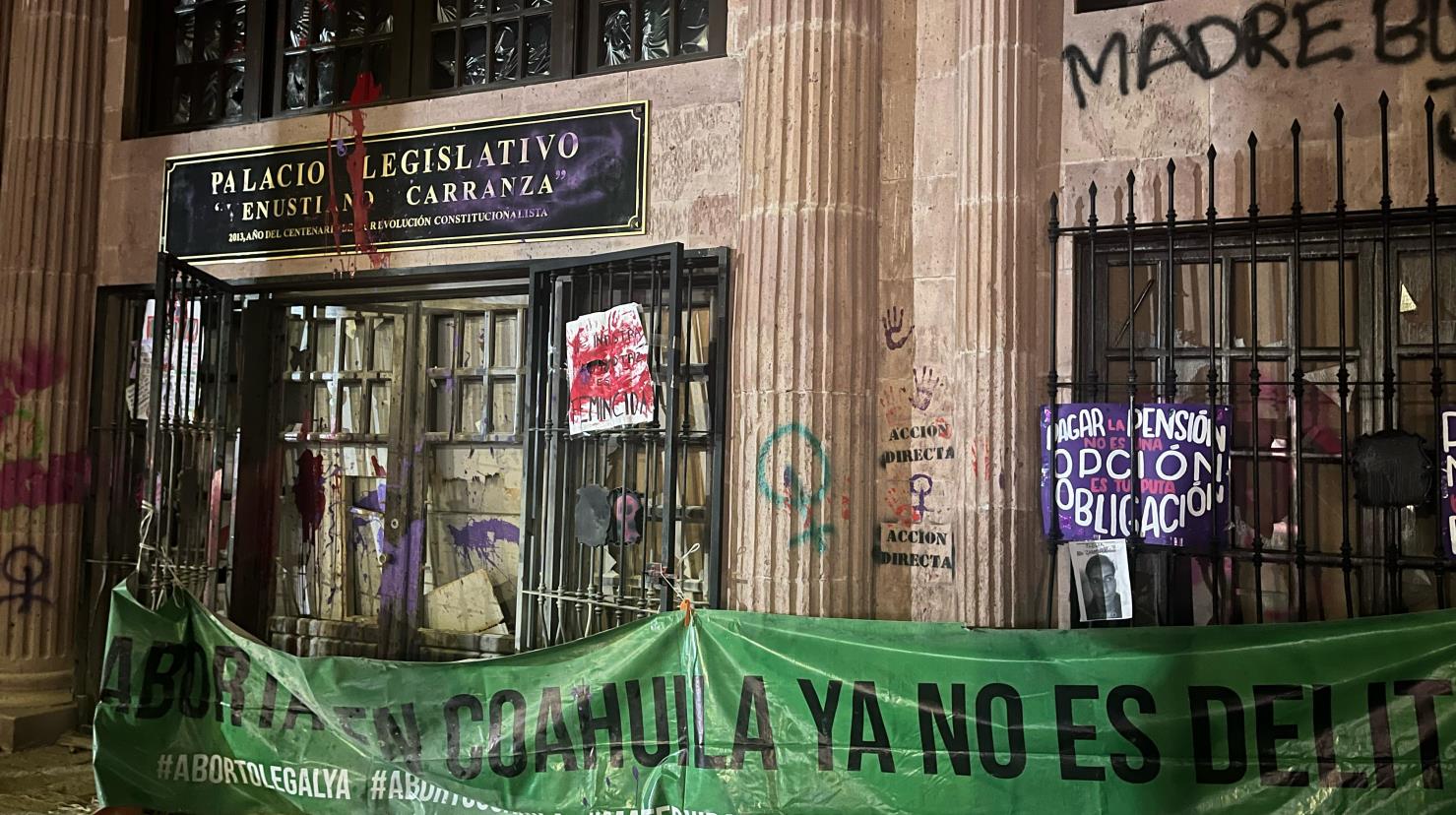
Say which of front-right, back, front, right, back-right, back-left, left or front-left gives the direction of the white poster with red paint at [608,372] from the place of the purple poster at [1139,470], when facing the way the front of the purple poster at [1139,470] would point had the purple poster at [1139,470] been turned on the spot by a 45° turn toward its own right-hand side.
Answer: front-right

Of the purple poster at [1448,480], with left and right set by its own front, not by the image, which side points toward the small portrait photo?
right

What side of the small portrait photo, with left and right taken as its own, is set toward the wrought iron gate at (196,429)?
right

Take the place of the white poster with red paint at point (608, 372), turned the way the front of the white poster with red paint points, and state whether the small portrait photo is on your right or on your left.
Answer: on your left

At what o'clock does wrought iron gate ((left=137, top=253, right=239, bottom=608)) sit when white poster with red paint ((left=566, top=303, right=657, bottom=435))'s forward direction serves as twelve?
The wrought iron gate is roughly at 4 o'clock from the white poster with red paint.

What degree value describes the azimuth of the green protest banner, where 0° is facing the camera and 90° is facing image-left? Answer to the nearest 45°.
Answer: approximately 0°

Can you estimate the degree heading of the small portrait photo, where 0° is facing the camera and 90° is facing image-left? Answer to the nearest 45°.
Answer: approximately 0°
